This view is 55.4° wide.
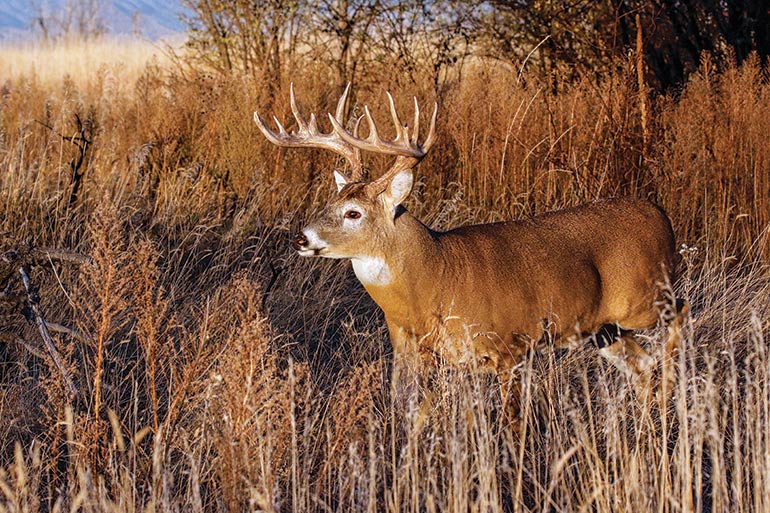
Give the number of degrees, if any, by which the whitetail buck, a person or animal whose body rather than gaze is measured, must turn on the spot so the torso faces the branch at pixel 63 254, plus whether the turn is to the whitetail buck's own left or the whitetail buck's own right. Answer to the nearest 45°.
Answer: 0° — it already faces it

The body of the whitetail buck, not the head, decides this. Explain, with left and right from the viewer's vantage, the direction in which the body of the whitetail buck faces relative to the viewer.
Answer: facing to the left of the viewer
